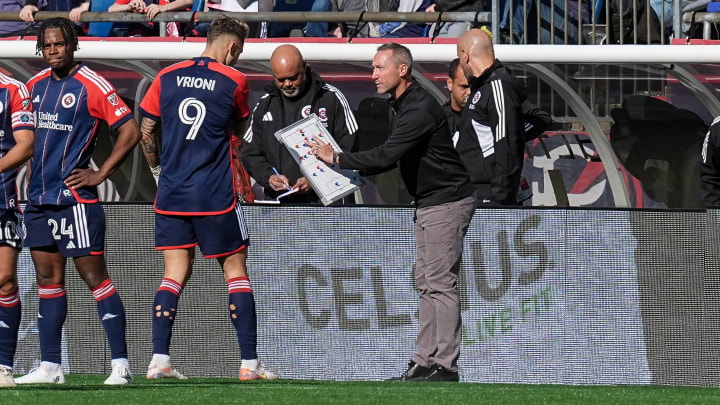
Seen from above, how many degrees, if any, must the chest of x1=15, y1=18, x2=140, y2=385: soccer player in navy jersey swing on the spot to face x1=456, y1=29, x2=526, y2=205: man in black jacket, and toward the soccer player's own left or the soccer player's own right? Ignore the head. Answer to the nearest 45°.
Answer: approximately 135° to the soccer player's own left

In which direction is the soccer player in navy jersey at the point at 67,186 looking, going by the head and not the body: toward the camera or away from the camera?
toward the camera

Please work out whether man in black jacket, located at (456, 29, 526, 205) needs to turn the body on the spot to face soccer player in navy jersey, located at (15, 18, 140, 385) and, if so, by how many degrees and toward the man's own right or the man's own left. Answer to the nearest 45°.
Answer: approximately 45° to the man's own left

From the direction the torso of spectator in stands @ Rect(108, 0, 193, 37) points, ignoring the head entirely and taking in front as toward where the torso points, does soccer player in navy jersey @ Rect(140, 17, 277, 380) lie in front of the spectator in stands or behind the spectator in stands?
in front

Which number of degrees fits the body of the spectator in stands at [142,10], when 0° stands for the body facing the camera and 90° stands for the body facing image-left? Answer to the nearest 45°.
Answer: approximately 0°

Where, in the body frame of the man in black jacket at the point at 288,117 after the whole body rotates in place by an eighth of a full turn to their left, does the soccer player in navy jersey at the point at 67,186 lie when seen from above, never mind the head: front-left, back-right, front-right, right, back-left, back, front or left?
right

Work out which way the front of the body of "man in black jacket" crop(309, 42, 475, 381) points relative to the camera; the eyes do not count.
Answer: to the viewer's left

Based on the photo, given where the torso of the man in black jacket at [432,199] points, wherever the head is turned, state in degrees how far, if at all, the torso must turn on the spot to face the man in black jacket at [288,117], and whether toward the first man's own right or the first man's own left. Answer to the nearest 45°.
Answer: approximately 45° to the first man's own right

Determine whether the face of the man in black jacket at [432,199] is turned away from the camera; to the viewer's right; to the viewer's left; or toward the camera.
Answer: to the viewer's left

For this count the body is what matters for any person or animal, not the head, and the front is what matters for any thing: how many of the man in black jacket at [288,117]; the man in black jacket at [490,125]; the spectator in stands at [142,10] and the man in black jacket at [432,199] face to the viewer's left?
2

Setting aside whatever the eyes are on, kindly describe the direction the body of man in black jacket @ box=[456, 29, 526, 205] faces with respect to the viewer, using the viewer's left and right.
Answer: facing to the left of the viewer

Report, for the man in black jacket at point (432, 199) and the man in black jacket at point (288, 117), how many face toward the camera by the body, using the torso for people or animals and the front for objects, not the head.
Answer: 1

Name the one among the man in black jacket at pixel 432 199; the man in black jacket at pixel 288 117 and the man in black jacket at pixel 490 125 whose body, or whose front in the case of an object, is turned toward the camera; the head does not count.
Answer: the man in black jacket at pixel 288 117

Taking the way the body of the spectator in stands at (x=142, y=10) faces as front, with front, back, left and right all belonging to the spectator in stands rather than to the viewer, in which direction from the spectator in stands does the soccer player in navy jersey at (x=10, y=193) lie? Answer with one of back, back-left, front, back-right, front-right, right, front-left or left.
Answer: front

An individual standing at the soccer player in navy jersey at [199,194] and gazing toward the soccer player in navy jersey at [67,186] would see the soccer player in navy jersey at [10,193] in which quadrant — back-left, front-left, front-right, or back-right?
front-left

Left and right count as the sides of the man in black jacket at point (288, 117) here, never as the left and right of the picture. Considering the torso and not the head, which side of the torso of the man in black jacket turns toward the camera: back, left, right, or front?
front

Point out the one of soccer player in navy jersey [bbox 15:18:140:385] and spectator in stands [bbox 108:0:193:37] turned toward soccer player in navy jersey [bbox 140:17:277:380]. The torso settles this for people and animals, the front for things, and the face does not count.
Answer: the spectator in stands

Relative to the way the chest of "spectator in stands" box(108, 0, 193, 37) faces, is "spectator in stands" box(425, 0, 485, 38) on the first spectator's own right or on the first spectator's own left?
on the first spectator's own left

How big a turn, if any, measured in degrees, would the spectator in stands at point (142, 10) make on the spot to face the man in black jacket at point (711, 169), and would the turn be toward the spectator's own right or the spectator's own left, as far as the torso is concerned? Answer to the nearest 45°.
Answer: approximately 45° to the spectator's own left
